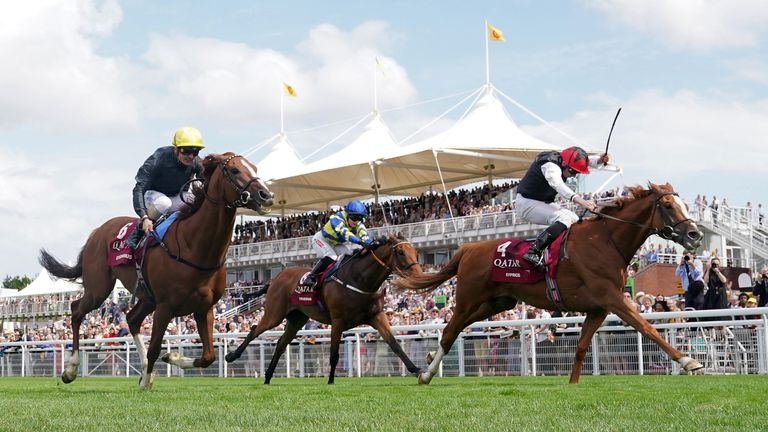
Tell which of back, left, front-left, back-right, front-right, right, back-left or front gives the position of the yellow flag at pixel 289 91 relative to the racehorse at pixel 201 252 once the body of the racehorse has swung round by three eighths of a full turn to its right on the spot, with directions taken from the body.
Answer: right

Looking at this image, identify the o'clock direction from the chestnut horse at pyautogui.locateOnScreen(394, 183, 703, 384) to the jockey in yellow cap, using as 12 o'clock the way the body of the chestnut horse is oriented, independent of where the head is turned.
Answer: The jockey in yellow cap is roughly at 6 o'clock from the chestnut horse.

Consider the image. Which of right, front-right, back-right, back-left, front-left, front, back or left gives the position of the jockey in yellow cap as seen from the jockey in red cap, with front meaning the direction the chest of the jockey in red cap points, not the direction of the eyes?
back

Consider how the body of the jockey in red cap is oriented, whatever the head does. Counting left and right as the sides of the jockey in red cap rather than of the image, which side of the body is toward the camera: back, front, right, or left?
right

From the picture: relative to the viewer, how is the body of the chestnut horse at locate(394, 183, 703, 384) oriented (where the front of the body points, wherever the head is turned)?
to the viewer's right

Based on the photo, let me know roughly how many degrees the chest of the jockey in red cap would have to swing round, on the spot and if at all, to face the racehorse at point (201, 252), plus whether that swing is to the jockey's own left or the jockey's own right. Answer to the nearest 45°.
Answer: approximately 180°

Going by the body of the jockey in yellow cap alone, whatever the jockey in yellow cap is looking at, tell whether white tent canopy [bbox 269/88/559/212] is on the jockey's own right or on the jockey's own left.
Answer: on the jockey's own left

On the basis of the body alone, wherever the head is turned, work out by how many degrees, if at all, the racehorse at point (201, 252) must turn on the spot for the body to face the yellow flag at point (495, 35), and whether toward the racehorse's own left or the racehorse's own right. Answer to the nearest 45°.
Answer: approximately 90° to the racehorse's own left

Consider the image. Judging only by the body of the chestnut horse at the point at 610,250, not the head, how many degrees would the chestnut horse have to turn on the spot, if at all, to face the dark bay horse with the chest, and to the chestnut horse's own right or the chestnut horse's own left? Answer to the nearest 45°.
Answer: approximately 135° to the chestnut horse's own left

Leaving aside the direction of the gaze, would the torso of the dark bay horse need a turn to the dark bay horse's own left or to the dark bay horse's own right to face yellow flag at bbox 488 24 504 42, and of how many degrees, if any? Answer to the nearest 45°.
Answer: approximately 135° to the dark bay horse's own left

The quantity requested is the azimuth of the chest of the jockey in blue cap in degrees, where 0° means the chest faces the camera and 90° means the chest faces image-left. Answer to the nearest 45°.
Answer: approximately 315°

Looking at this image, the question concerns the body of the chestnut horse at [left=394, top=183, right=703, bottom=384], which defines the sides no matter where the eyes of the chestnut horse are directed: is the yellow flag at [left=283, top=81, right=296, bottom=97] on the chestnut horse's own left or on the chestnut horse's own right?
on the chestnut horse's own left
